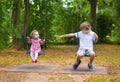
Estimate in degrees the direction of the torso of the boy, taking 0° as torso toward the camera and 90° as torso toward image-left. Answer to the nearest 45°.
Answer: approximately 0°

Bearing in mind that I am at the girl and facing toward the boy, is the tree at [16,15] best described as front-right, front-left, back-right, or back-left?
back-left

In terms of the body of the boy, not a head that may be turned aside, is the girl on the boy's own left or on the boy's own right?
on the boy's own right
